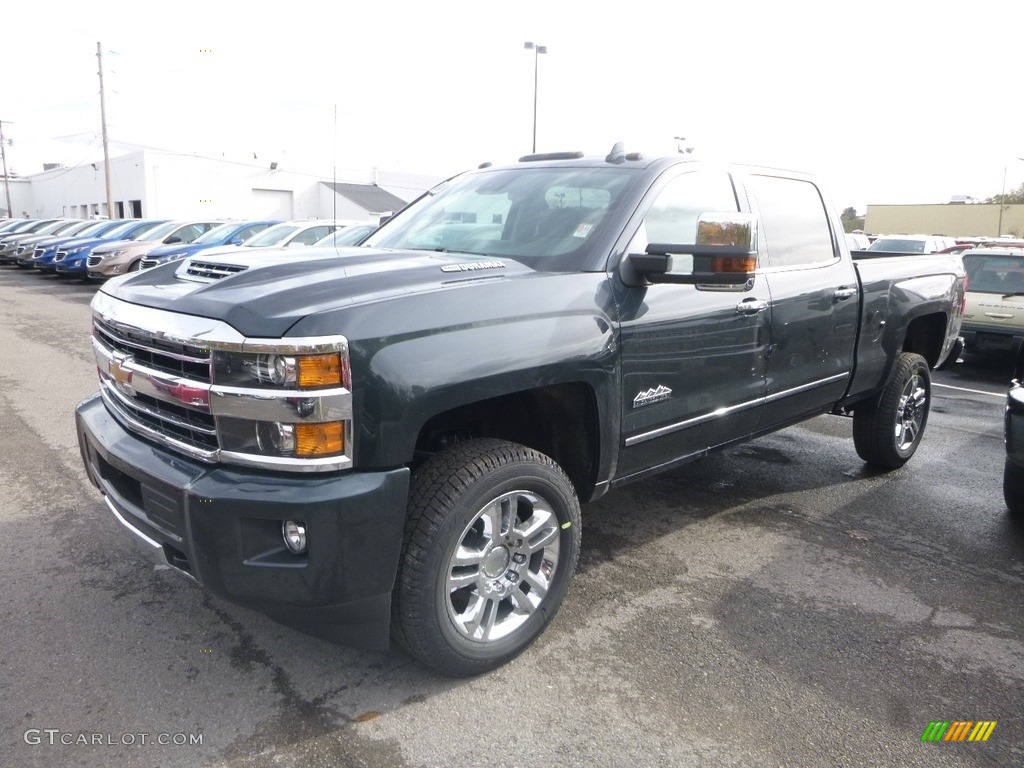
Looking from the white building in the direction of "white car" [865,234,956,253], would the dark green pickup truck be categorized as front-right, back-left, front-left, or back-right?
front-right

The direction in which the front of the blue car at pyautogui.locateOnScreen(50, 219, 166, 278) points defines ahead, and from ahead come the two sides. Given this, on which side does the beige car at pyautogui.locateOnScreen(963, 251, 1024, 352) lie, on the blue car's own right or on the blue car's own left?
on the blue car's own left

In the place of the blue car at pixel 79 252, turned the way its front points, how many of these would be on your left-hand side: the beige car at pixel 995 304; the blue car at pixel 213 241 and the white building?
2

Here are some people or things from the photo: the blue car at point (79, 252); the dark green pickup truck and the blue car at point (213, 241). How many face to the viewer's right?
0

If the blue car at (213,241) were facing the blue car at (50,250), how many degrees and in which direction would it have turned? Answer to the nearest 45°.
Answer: approximately 90° to its right

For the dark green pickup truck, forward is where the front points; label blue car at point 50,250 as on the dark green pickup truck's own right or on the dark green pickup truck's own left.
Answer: on the dark green pickup truck's own right

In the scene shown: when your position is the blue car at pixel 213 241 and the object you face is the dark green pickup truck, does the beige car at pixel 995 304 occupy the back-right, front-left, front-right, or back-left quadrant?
front-left

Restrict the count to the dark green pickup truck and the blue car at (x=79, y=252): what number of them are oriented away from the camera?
0

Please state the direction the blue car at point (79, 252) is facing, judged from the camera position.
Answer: facing the viewer and to the left of the viewer

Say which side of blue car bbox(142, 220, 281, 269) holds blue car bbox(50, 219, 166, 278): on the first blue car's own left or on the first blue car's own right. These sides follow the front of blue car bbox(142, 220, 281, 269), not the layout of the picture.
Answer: on the first blue car's own right
